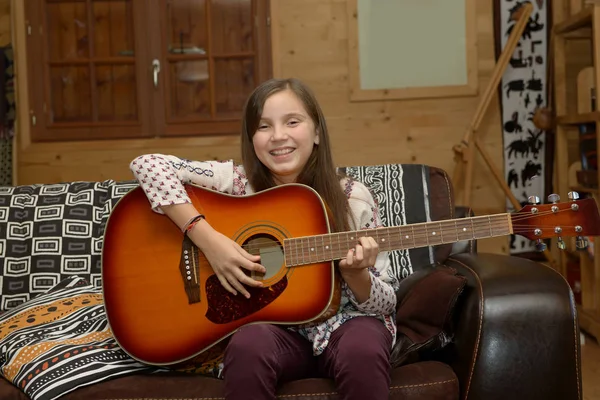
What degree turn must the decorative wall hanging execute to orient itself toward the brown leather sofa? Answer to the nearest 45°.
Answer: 0° — it already faces it

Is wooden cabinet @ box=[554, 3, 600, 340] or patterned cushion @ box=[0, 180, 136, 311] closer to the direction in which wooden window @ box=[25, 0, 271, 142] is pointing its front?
the patterned cushion

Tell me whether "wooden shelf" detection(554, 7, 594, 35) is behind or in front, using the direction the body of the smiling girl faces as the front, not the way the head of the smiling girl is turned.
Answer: behind

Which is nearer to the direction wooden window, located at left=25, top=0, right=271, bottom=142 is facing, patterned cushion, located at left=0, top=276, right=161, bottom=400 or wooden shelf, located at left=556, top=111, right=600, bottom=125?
the patterned cushion

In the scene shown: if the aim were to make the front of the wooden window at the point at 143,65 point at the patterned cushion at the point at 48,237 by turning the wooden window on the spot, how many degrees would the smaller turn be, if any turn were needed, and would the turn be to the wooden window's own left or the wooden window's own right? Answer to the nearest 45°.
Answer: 0° — it already faces it

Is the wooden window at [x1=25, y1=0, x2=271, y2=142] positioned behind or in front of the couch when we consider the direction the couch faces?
behind
